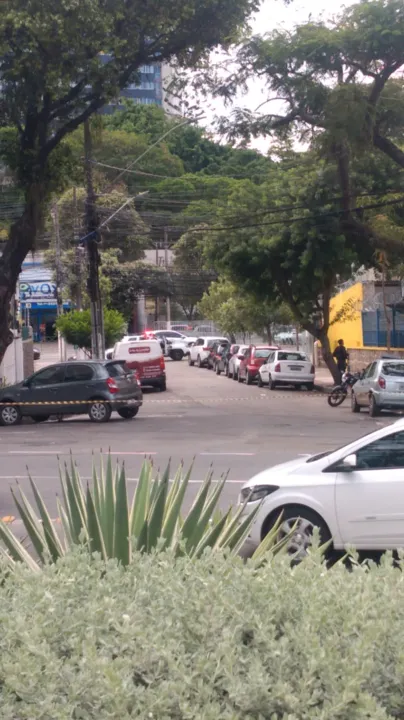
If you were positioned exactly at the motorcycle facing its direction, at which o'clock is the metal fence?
The metal fence is roughly at 5 o'clock from the motorcycle.

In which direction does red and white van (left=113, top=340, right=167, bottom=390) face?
away from the camera

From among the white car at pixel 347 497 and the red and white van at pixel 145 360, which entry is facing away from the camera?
the red and white van

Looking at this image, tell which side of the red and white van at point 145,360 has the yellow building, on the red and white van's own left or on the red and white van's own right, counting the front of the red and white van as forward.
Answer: on the red and white van's own right

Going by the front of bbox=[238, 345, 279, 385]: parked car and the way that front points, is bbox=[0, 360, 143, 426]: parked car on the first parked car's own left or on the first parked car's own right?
on the first parked car's own left

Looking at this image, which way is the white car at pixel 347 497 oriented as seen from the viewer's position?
to the viewer's left
